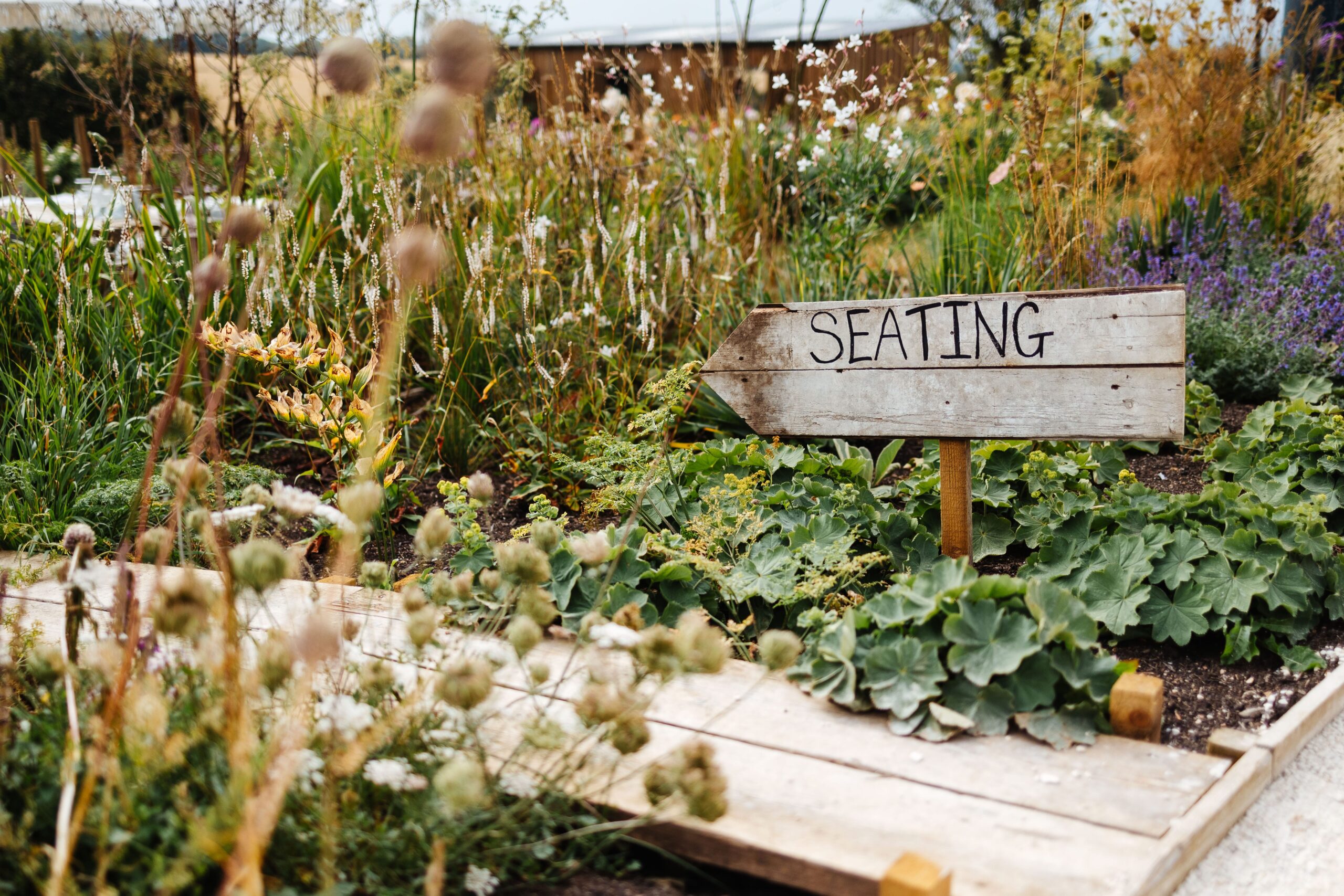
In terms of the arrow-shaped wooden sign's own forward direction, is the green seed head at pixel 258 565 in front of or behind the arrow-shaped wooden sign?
in front

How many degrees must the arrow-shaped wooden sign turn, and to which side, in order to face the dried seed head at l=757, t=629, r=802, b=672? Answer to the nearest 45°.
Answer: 0° — it already faces it

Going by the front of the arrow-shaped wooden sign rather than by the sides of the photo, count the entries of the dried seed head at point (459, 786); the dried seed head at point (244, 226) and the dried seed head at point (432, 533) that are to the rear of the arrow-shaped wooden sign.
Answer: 0

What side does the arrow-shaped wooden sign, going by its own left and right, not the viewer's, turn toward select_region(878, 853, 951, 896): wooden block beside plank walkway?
front

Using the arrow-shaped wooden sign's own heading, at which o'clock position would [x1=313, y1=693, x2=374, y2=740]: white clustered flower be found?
The white clustered flower is roughly at 1 o'clock from the arrow-shaped wooden sign.

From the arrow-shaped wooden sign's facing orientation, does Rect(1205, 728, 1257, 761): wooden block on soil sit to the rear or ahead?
ahead

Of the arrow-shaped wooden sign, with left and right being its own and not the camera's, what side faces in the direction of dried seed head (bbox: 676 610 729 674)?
front

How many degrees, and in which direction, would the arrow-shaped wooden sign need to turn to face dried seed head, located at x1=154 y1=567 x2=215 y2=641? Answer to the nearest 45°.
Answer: approximately 45° to its right

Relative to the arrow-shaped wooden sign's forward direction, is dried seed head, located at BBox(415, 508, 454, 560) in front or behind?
in front

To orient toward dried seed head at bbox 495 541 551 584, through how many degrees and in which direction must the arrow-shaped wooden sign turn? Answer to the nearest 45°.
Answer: approximately 45° to its right

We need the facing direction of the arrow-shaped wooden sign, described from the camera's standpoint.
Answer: facing the viewer

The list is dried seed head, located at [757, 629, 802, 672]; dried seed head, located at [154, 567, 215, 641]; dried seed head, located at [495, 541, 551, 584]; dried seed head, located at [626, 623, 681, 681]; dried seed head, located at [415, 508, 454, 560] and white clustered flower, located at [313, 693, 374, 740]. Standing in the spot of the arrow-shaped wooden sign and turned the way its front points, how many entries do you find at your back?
0
